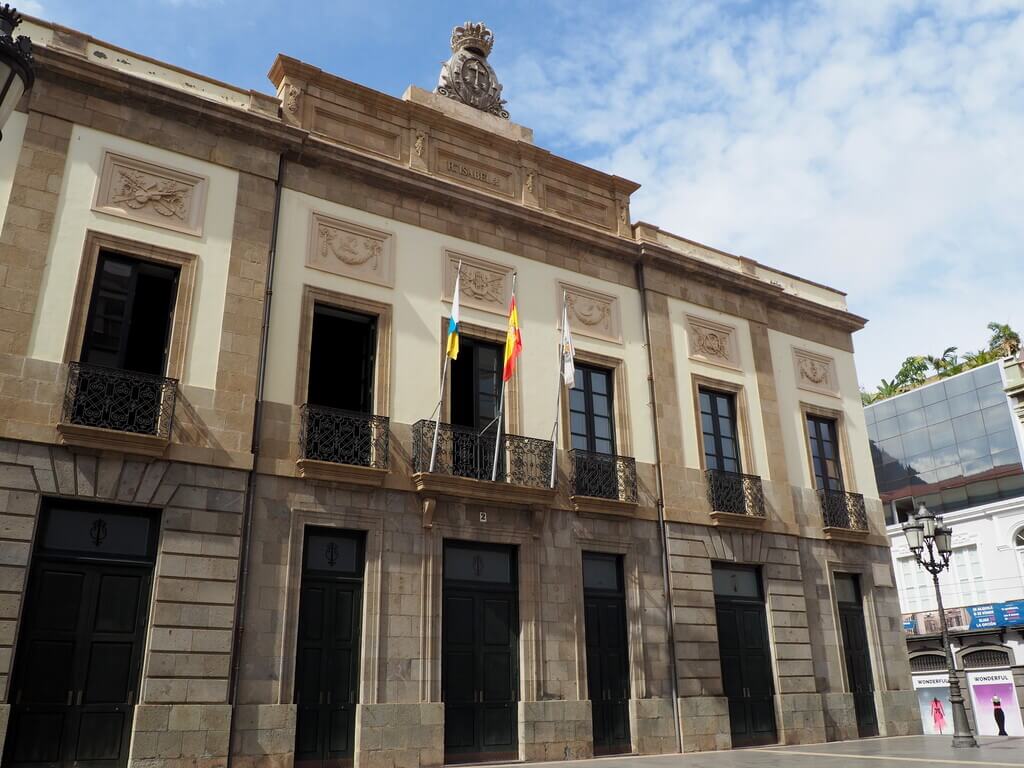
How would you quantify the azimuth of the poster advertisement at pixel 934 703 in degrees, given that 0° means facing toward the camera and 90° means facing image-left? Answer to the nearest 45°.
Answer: approximately 0°

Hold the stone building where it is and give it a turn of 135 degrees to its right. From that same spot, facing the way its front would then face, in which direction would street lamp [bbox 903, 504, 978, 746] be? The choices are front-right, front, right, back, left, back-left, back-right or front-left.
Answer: back

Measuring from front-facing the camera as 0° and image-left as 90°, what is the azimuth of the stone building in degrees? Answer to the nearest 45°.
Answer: approximately 315°

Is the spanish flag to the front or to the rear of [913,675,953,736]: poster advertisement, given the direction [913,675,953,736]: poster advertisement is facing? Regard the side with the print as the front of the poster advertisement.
to the front

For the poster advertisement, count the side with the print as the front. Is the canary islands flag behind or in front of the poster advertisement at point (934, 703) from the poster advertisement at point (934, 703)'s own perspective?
in front

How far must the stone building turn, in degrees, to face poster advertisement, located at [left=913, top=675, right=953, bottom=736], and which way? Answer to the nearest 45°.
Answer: approximately 90° to its left

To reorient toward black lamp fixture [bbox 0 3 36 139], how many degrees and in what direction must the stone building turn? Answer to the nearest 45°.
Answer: approximately 45° to its right

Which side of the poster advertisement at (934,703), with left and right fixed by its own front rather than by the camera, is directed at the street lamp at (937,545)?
front

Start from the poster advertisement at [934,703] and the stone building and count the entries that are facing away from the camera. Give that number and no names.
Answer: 0
